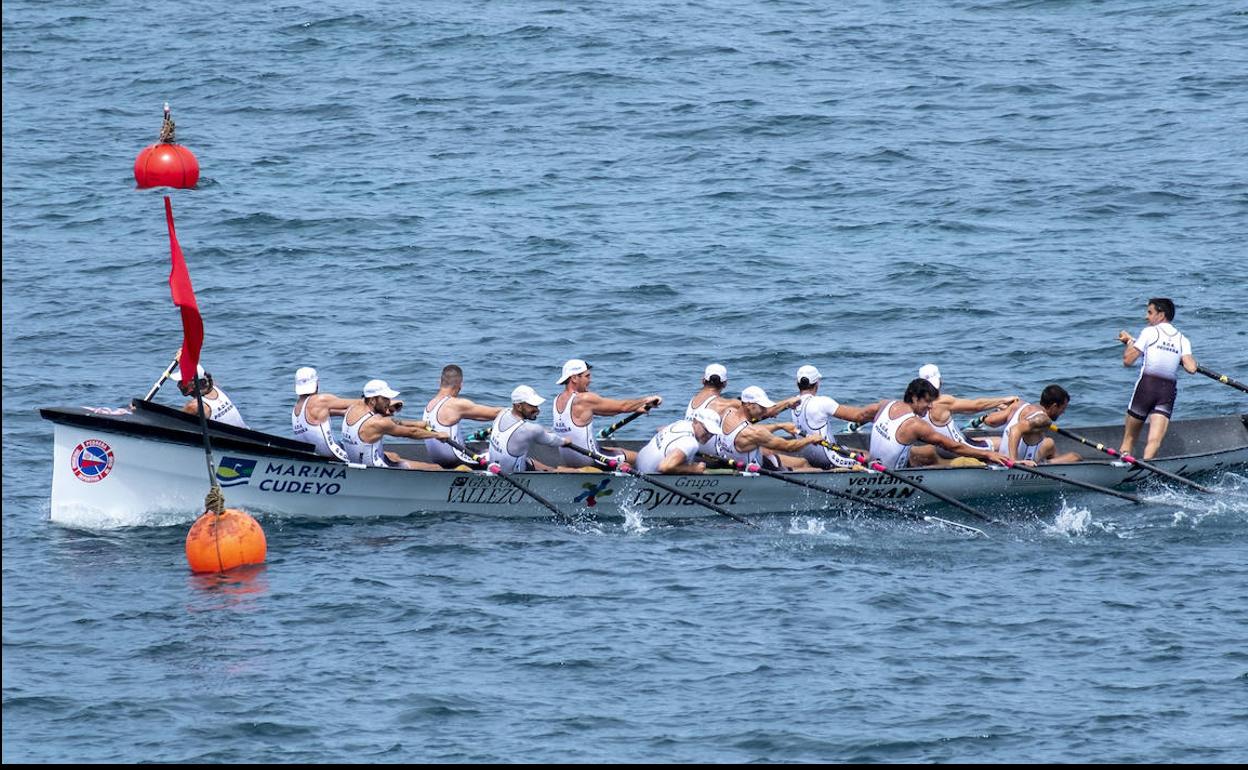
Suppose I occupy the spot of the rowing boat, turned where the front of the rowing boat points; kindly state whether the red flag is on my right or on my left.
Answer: on my left

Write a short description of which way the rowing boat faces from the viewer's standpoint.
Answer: facing to the left of the viewer

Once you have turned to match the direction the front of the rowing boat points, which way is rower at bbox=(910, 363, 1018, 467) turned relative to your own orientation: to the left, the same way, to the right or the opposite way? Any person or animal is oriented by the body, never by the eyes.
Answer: the opposite way

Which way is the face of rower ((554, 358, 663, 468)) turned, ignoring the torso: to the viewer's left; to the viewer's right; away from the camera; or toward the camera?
to the viewer's right

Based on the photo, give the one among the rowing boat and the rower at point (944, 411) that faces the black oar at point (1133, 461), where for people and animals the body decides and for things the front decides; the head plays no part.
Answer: the rower

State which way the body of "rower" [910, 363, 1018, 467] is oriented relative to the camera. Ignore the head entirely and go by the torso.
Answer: to the viewer's right

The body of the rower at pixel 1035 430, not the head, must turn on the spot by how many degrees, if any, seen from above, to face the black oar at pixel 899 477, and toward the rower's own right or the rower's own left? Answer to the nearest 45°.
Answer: approximately 135° to the rower's own right

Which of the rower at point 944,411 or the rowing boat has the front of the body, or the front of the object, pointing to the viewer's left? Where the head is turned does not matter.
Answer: the rowing boat

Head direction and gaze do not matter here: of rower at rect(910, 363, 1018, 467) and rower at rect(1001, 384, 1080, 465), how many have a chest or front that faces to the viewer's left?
0

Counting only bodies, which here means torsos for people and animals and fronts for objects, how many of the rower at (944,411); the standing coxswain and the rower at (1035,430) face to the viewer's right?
2

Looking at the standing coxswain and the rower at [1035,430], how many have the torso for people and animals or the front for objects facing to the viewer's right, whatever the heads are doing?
1

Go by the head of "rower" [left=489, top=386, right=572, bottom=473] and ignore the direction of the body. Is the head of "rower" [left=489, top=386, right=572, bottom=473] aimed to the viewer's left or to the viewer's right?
to the viewer's right

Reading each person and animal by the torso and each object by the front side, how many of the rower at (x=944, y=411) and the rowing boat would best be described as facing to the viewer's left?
1

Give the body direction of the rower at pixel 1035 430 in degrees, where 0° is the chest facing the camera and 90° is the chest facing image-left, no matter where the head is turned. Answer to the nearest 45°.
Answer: approximately 270°
